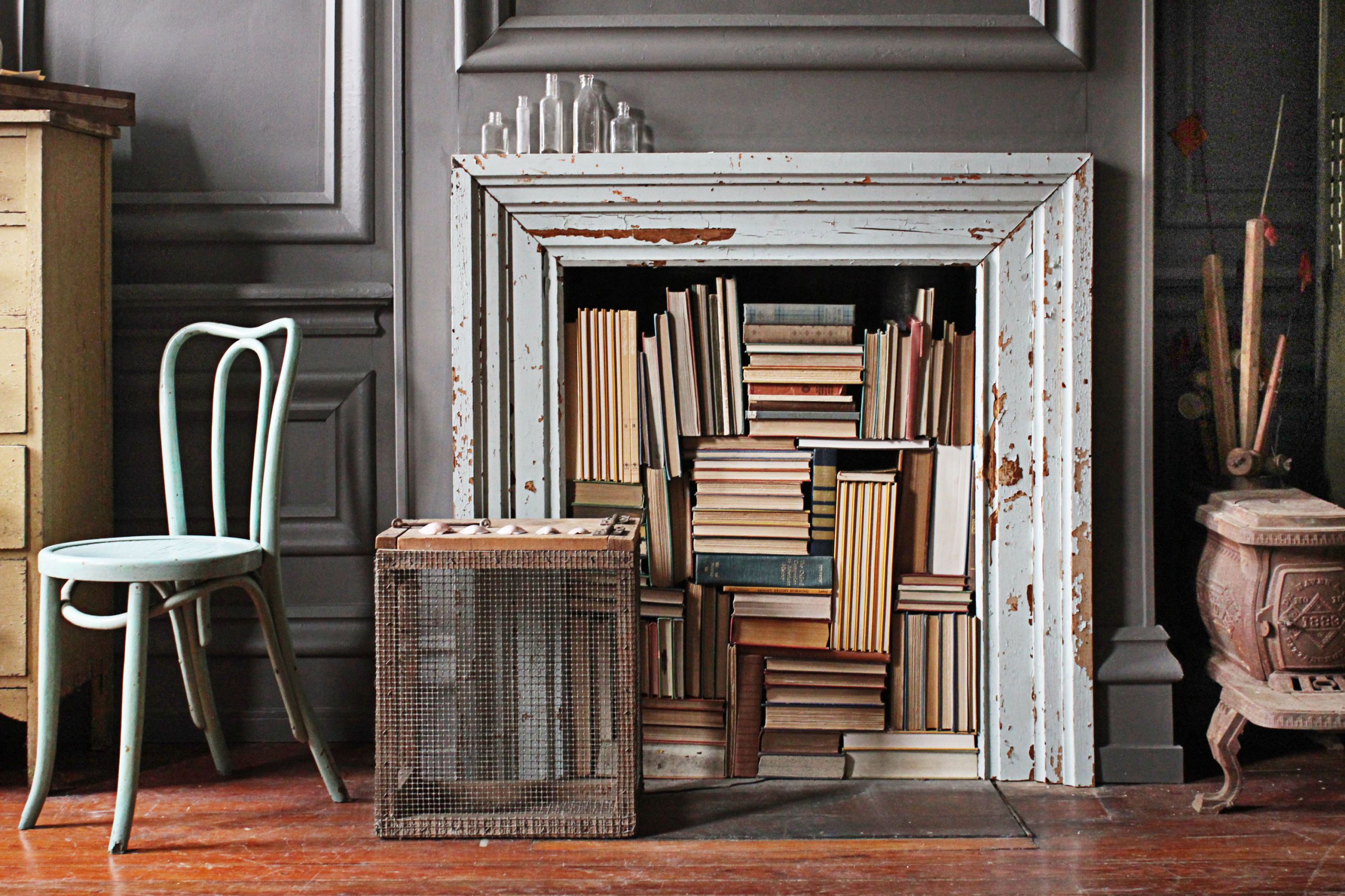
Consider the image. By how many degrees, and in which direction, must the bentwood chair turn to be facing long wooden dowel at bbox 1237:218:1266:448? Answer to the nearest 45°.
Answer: approximately 135° to its left

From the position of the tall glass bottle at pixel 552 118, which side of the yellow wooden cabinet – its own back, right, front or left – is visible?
left

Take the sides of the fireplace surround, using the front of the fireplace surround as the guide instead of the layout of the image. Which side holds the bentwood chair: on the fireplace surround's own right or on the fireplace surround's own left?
on the fireplace surround's own right

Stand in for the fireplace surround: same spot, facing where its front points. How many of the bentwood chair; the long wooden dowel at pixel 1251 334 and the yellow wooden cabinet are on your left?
1

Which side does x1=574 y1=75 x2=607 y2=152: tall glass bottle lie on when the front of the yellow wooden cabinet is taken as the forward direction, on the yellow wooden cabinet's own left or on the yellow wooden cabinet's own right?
on the yellow wooden cabinet's own left

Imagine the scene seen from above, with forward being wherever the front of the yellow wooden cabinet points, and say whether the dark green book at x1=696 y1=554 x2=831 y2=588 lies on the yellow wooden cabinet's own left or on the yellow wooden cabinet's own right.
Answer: on the yellow wooden cabinet's own left

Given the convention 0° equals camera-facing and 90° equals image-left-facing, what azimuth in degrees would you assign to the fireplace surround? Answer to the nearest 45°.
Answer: approximately 0°

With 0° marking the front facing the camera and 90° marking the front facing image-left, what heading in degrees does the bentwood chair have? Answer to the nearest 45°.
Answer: approximately 45°
